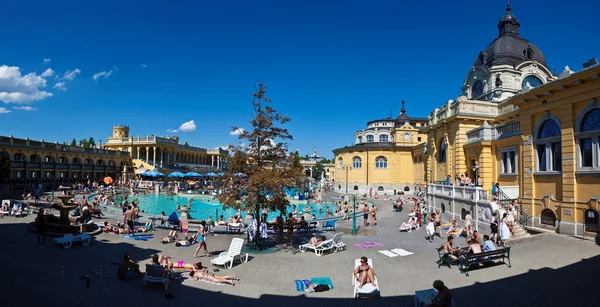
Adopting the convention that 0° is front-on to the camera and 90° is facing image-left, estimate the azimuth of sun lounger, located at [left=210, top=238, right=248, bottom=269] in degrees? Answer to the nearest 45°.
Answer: approximately 45°

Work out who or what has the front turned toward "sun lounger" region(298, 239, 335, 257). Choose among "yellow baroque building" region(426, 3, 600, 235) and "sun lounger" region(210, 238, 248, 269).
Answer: the yellow baroque building

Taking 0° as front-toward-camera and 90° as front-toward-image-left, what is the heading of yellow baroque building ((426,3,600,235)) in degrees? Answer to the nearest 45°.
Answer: approximately 45°

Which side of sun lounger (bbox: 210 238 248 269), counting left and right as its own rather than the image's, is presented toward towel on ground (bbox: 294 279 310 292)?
left

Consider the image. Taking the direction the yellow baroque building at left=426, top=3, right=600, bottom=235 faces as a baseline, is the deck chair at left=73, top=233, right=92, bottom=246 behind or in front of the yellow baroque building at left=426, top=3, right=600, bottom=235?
in front

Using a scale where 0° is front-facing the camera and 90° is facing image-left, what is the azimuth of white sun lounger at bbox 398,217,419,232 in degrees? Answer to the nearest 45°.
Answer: approximately 45°

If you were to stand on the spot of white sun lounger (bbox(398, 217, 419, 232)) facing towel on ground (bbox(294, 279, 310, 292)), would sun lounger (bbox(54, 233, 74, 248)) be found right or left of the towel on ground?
right
